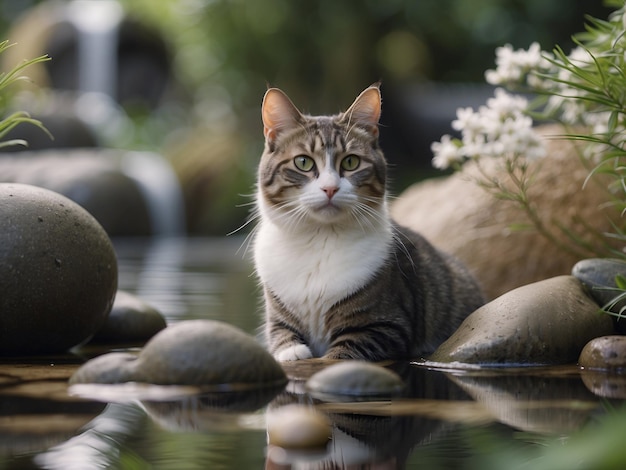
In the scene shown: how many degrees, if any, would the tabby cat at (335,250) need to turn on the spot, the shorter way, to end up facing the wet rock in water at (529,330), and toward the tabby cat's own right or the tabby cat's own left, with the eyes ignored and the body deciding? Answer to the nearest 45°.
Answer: approximately 135° to the tabby cat's own left

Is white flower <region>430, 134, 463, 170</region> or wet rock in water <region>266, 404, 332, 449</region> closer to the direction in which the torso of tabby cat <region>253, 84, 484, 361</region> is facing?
the wet rock in water

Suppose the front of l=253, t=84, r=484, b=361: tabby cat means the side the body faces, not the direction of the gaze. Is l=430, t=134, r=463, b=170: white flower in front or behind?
behind

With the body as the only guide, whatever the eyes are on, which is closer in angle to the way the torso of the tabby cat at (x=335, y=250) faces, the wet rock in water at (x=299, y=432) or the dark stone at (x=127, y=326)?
the wet rock in water

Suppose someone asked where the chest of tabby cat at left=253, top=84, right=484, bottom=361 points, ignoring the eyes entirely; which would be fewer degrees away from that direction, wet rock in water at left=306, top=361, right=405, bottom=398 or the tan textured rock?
the wet rock in water

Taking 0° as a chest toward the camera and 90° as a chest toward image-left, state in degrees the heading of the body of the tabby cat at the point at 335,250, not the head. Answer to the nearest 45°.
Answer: approximately 45°

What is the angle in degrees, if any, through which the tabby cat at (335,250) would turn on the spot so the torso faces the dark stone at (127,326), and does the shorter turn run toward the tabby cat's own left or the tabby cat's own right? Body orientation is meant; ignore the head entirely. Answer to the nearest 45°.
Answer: approximately 90° to the tabby cat's own right

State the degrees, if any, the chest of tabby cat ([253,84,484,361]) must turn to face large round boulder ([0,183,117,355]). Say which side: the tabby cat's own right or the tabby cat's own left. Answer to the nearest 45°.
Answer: approximately 45° to the tabby cat's own right

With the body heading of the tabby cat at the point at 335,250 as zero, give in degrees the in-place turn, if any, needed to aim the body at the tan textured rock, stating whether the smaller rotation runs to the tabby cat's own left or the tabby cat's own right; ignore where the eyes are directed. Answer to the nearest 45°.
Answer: approximately 180°

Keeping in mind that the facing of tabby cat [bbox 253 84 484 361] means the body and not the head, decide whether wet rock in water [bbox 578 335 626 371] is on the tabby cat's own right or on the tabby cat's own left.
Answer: on the tabby cat's own left
